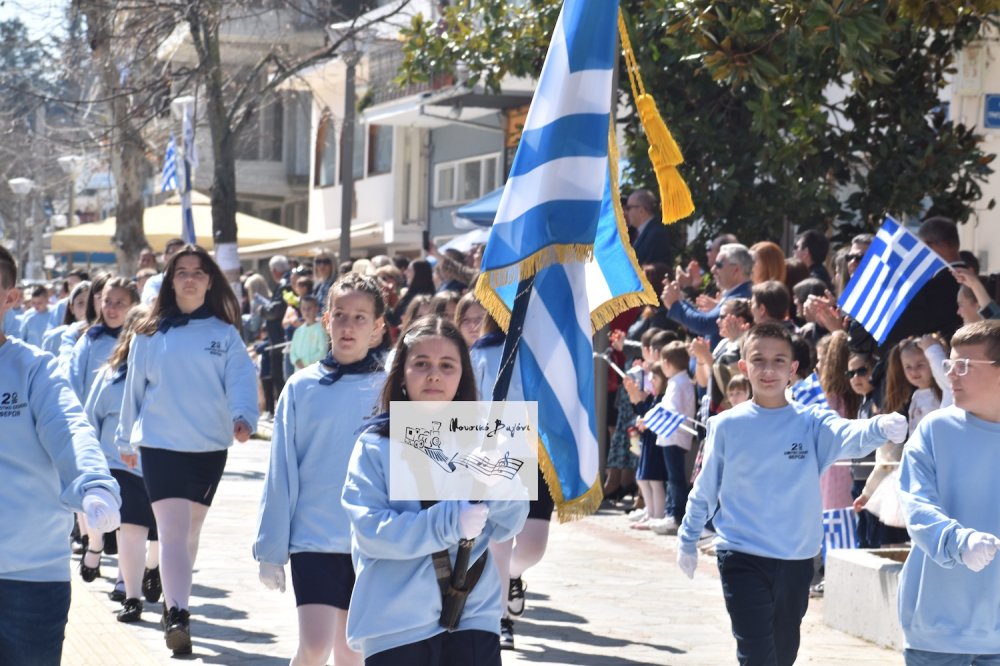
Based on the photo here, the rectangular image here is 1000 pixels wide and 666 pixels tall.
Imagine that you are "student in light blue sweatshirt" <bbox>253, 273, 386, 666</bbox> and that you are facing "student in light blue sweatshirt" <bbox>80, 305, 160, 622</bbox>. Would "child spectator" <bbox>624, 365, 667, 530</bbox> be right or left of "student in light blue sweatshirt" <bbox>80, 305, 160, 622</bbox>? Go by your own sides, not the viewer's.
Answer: right

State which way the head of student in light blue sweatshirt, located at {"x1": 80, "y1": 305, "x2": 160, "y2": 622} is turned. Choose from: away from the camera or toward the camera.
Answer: toward the camera

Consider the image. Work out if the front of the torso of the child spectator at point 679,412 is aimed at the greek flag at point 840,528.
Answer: no

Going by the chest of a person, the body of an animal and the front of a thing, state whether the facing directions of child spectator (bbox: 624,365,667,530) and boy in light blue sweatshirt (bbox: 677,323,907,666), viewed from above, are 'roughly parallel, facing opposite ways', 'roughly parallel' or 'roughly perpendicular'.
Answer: roughly perpendicular

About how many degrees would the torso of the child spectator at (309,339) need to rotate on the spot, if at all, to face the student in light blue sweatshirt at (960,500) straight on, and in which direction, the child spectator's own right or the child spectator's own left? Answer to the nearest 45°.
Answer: approximately 45° to the child spectator's own left

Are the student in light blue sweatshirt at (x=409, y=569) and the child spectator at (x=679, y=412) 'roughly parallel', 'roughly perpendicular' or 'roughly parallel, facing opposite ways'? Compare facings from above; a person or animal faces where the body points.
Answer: roughly perpendicular

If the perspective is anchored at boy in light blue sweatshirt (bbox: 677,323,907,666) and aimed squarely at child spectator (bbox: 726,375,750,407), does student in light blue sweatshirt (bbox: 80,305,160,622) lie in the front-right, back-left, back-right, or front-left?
front-left

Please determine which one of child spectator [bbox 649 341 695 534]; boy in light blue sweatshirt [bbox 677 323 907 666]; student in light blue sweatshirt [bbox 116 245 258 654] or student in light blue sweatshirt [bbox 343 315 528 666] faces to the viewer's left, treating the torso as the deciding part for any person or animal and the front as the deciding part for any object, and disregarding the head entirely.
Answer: the child spectator

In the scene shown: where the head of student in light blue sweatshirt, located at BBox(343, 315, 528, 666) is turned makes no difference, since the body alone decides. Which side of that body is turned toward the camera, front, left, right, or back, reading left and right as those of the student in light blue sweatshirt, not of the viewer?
front

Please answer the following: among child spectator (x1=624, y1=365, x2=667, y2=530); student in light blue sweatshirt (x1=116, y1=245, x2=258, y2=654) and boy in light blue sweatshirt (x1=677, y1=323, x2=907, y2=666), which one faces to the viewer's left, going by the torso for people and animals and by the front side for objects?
the child spectator

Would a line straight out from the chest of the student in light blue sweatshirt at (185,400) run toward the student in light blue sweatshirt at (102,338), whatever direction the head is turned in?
no

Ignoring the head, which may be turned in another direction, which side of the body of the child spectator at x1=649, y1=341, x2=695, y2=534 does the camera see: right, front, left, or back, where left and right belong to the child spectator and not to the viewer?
left

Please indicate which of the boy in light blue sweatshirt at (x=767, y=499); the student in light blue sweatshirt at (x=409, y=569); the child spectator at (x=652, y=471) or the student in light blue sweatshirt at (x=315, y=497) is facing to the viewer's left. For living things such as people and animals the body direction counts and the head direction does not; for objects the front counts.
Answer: the child spectator

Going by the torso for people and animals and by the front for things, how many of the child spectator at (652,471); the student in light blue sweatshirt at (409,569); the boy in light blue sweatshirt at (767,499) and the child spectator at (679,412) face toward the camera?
2

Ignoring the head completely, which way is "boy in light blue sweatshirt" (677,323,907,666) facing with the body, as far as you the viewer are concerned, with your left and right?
facing the viewer

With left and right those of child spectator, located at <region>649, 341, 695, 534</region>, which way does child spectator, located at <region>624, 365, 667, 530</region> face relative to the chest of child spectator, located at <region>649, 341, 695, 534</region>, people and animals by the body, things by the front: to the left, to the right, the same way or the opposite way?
the same way

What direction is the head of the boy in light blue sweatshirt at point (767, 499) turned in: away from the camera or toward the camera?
toward the camera

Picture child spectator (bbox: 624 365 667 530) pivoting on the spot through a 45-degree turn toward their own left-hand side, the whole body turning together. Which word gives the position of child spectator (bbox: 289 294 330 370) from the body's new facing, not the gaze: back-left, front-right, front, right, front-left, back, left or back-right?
right

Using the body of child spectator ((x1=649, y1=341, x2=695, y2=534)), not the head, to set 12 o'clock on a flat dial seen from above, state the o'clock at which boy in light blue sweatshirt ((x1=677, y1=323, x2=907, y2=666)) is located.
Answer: The boy in light blue sweatshirt is roughly at 9 o'clock from the child spectator.
